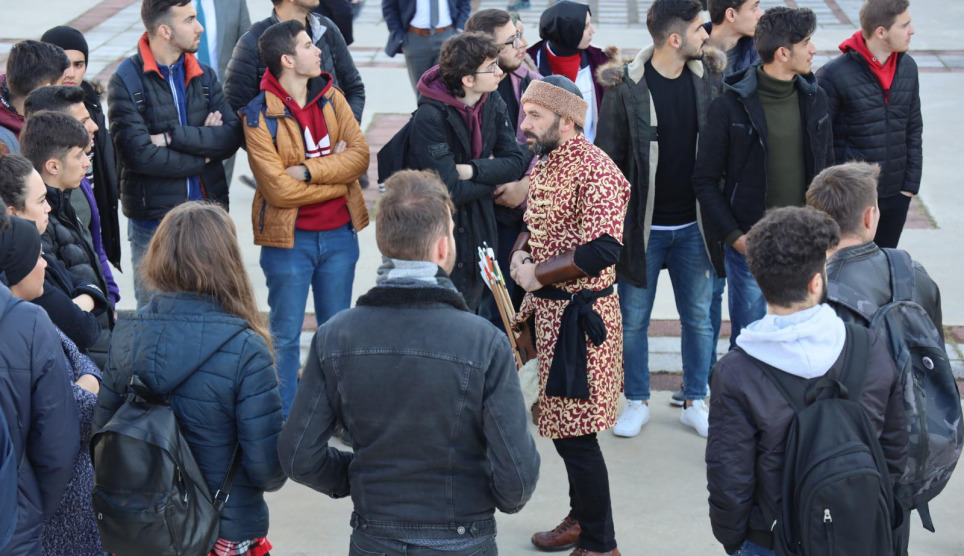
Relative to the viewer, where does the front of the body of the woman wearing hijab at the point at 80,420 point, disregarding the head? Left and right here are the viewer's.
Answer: facing away from the viewer and to the right of the viewer

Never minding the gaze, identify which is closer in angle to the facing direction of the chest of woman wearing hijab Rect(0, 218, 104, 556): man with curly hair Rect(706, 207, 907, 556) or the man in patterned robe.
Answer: the man in patterned robe

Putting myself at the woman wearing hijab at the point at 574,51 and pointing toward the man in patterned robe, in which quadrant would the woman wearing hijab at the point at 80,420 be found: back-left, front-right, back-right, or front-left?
front-right

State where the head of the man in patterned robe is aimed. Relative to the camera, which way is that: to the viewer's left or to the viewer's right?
to the viewer's left

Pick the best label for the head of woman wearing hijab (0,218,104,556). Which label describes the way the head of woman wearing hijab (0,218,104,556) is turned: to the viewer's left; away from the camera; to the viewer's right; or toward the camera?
to the viewer's right
